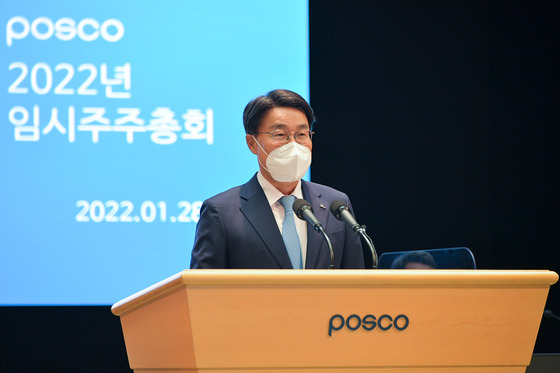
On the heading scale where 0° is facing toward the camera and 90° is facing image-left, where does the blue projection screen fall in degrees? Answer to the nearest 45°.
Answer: approximately 0°

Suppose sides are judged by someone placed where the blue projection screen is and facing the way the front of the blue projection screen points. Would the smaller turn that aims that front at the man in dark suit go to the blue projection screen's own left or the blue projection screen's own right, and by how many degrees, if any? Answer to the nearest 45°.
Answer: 0° — it already faces them

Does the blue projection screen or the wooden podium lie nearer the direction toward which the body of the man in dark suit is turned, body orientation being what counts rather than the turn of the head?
the wooden podium

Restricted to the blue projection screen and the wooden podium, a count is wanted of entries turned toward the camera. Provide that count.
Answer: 2

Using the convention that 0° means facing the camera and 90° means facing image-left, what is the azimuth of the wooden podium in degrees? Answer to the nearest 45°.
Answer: approximately 0°

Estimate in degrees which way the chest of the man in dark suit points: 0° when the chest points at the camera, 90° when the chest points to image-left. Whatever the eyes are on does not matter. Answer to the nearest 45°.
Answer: approximately 315°

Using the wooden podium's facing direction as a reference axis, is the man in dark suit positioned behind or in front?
behind

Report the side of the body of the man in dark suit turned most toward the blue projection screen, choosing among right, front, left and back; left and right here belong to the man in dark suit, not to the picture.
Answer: back
